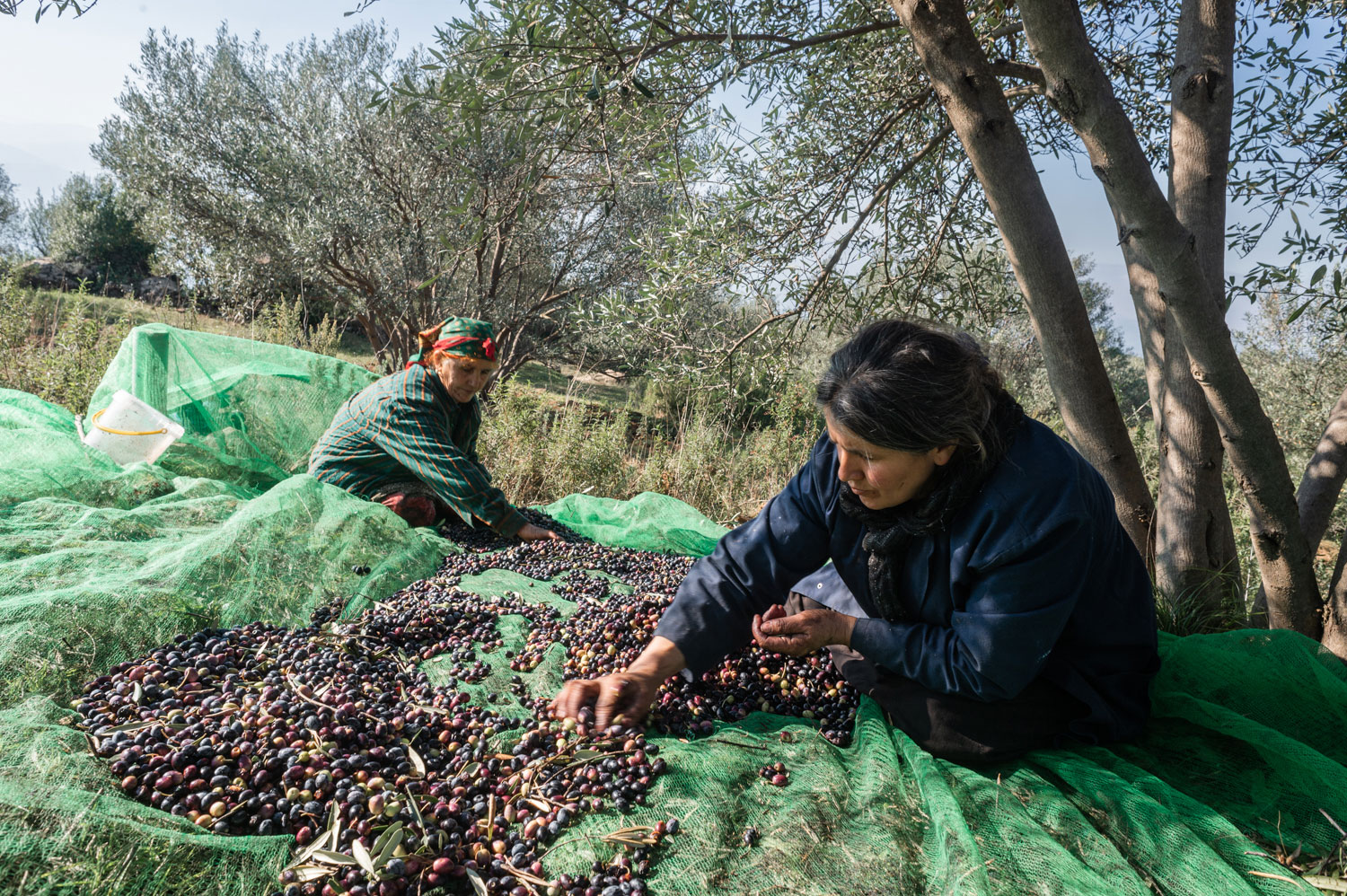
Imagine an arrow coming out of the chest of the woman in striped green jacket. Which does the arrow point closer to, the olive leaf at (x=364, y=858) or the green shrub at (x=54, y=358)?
the olive leaf

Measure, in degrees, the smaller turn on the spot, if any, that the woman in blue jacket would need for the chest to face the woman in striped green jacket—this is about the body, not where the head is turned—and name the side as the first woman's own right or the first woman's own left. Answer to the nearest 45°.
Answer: approximately 90° to the first woman's own right

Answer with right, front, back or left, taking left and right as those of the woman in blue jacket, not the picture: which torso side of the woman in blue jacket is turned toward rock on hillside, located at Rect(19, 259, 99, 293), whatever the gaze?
right

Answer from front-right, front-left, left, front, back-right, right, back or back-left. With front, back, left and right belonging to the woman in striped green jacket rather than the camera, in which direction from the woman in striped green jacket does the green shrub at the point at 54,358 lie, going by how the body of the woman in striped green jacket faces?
back

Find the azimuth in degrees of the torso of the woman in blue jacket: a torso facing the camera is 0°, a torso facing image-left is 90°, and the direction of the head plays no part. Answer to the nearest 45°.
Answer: approximately 45°

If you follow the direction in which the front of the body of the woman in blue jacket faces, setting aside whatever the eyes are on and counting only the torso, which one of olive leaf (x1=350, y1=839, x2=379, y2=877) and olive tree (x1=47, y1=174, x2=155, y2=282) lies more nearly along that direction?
the olive leaf

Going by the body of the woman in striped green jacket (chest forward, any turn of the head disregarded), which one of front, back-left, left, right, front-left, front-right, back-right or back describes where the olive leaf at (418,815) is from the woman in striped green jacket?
front-right

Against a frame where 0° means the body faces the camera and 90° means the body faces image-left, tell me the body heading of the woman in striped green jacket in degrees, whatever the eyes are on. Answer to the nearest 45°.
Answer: approximately 315°

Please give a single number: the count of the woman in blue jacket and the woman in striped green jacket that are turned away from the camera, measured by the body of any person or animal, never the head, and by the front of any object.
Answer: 0

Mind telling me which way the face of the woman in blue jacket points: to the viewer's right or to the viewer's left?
to the viewer's left

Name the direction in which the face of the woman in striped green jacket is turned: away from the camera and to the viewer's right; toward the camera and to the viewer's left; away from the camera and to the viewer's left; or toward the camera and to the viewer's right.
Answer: toward the camera and to the viewer's right
